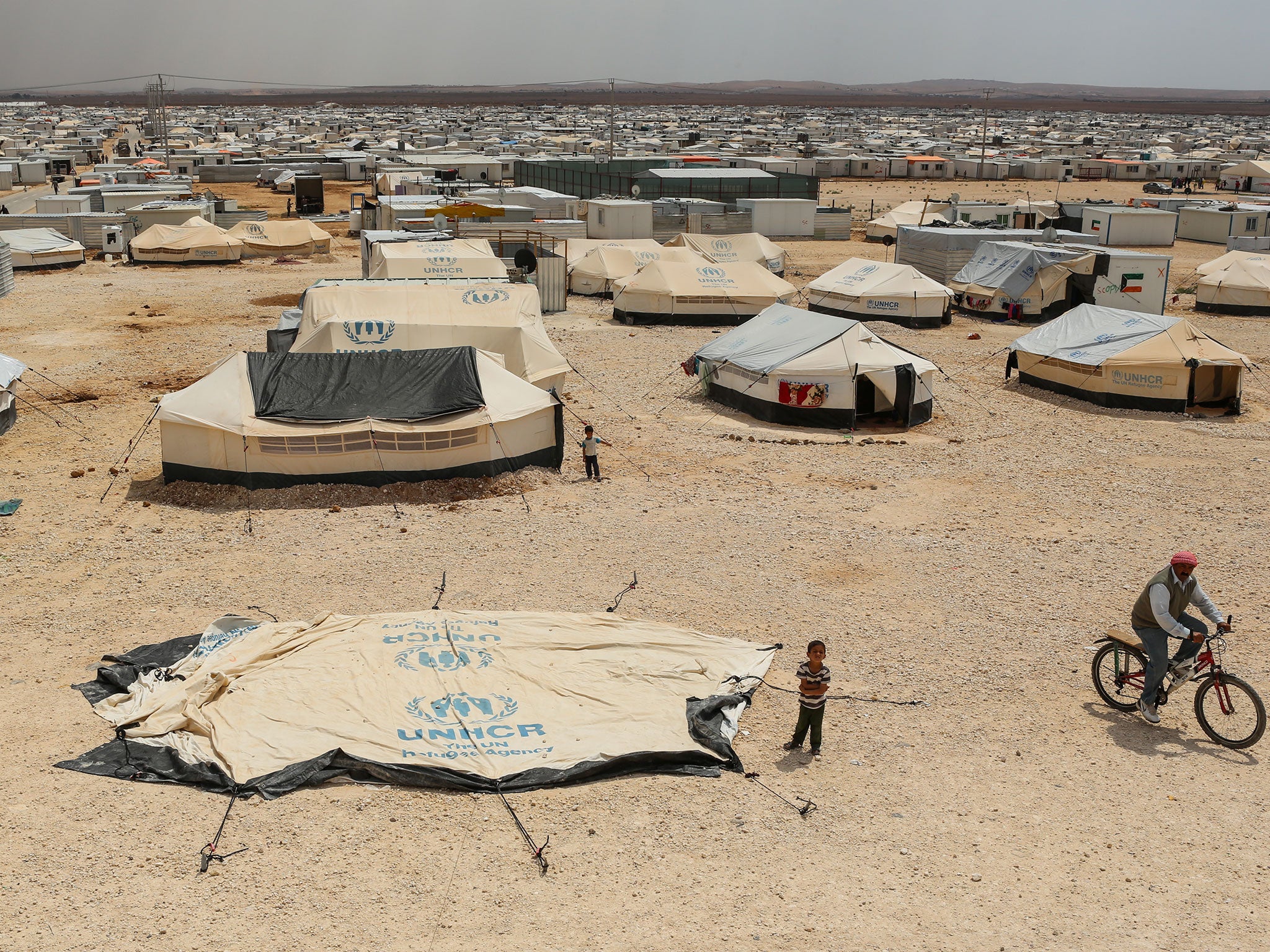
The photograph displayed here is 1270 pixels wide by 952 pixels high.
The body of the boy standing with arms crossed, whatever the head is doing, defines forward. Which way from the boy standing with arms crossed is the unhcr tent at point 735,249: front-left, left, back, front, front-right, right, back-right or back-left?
back

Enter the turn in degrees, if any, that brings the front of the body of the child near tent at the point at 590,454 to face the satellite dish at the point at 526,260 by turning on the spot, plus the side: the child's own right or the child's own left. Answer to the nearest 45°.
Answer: approximately 180°

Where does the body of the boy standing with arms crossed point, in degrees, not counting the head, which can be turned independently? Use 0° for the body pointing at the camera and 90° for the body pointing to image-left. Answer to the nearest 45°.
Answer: approximately 0°

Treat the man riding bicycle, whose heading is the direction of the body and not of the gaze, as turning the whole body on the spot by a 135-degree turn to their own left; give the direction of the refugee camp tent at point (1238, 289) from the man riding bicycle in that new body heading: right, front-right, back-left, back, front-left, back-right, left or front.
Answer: front

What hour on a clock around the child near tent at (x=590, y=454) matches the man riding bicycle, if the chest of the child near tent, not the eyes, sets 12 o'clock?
The man riding bicycle is roughly at 11 o'clock from the child near tent.

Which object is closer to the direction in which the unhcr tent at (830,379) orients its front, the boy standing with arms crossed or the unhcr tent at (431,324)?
the boy standing with arms crossed

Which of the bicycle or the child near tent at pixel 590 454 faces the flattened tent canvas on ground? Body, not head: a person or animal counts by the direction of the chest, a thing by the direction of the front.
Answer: the child near tent

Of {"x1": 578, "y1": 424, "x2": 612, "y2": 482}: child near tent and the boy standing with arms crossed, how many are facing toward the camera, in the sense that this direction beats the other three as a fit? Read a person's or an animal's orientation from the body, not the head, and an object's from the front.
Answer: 2

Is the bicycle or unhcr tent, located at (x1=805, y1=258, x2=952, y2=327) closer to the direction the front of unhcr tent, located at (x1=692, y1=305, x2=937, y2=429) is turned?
the bicycle

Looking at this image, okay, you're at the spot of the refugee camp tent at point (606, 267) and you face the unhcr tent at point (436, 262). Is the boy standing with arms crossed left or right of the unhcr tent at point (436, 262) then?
left
